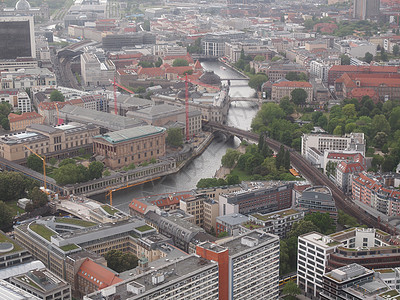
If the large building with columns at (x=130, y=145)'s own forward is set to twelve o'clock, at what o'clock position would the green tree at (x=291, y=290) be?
The green tree is roughly at 10 o'clock from the large building with columns.

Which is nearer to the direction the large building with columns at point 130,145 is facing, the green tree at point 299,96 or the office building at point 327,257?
the office building

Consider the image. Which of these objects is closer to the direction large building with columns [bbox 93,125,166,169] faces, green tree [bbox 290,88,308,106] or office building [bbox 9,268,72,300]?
the office building

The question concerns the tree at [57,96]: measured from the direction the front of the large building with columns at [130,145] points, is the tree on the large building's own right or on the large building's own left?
on the large building's own right

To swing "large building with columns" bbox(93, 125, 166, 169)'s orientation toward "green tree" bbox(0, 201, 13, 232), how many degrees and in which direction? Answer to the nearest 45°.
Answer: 0° — it already faces it

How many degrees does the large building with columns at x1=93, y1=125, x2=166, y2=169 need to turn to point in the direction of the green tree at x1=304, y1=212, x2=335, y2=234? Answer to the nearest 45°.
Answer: approximately 90° to its left

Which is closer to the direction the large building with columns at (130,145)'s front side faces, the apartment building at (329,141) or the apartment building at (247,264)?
the apartment building at (247,264)

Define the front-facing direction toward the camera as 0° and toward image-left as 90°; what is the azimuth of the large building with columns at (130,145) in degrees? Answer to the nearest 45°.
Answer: approximately 45°

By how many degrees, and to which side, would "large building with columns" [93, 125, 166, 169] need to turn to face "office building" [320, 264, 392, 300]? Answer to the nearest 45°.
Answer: approximately 45° to its left
